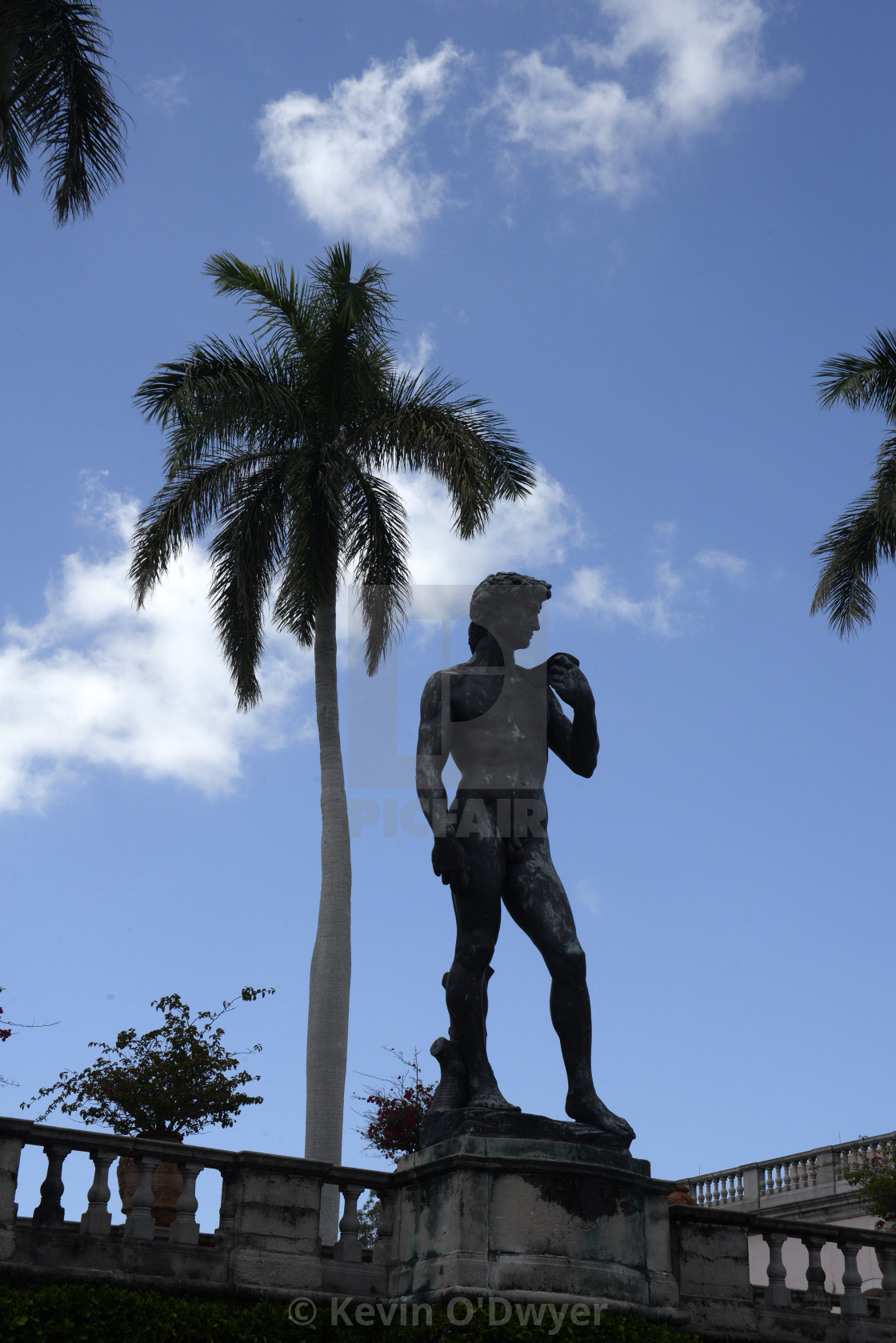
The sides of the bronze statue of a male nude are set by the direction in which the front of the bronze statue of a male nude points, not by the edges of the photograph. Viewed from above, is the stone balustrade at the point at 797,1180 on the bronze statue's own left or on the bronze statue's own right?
on the bronze statue's own left

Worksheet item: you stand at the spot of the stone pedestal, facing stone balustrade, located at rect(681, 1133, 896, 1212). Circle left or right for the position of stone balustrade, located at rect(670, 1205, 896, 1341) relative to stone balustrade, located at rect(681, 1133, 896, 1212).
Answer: right

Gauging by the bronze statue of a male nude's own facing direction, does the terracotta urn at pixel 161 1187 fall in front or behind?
behind
